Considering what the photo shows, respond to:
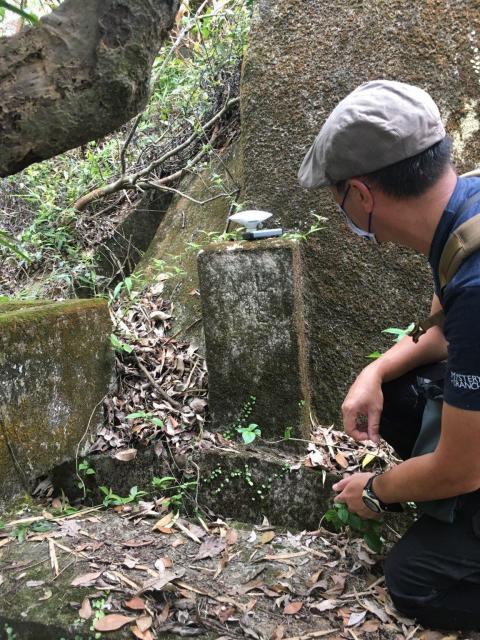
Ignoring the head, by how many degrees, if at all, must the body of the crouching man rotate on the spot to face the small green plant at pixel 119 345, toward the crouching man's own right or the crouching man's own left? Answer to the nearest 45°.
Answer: approximately 45° to the crouching man's own right

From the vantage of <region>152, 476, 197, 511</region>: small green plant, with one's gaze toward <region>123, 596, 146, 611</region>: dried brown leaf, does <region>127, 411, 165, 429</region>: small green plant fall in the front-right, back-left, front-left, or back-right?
back-right

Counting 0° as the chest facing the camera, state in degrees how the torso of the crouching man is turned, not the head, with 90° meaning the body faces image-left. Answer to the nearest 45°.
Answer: approximately 90°
